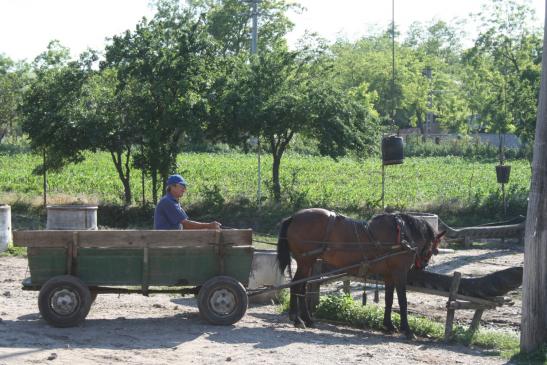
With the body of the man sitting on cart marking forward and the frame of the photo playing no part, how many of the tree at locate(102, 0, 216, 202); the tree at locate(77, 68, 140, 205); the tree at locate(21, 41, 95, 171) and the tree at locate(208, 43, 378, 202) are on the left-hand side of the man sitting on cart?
4

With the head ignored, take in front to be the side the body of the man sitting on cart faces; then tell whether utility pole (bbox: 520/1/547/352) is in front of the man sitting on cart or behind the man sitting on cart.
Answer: in front

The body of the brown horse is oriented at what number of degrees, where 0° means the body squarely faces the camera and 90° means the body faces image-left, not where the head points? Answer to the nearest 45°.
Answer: approximately 270°

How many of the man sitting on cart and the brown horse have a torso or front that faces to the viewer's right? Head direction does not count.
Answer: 2

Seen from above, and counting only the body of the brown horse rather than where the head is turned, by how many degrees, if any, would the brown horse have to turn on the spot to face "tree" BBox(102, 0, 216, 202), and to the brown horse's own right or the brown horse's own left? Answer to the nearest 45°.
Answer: approximately 135° to the brown horse's own left

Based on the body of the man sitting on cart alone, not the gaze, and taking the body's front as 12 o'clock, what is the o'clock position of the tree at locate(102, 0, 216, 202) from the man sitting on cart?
The tree is roughly at 9 o'clock from the man sitting on cart.

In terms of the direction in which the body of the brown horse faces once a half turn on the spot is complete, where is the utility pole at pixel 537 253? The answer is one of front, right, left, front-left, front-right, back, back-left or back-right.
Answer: back-left

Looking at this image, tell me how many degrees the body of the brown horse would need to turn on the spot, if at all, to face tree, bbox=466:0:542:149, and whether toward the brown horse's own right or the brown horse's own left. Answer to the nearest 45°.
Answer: approximately 90° to the brown horse's own left

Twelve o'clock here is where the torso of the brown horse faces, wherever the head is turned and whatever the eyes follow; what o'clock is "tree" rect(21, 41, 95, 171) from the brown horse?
The tree is roughly at 8 o'clock from the brown horse.

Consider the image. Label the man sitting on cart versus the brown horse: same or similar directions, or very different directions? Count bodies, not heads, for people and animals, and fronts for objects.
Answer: same or similar directions

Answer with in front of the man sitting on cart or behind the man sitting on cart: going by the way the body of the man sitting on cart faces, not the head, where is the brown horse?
in front

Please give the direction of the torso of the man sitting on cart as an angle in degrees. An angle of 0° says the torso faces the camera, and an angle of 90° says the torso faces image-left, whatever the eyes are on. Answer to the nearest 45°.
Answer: approximately 270°
